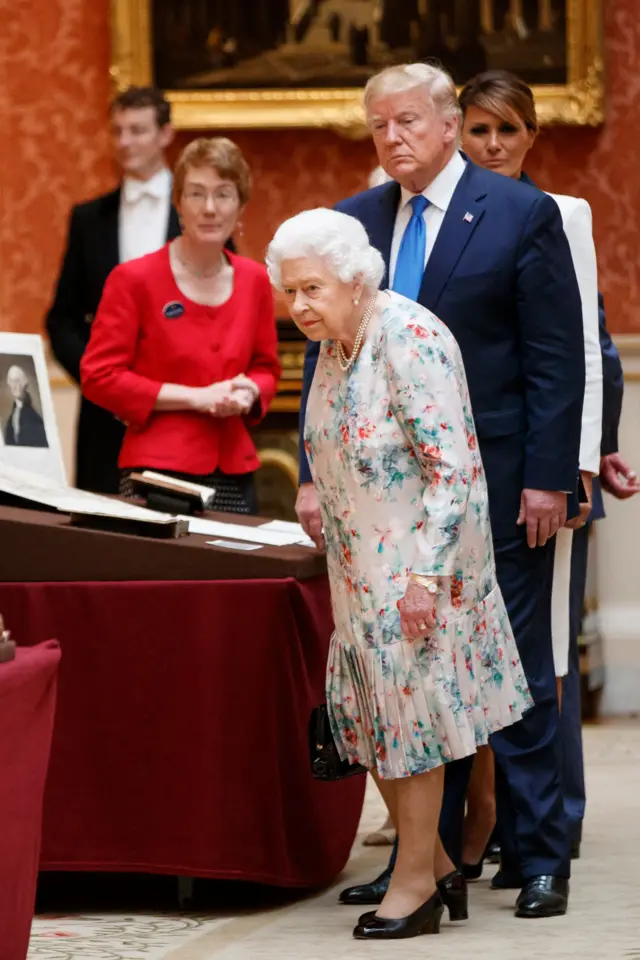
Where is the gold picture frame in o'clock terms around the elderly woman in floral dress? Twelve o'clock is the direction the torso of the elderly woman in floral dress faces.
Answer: The gold picture frame is roughly at 4 o'clock from the elderly woman in floral dress.

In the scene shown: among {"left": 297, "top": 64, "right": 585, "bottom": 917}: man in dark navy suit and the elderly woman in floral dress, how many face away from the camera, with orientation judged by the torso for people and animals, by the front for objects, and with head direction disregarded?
0

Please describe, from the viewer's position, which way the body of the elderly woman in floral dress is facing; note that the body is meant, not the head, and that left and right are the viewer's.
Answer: facing the viewer and to the left of the viewer

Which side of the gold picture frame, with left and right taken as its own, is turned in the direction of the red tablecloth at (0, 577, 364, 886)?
front

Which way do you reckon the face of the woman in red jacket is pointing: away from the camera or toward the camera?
toward the camera

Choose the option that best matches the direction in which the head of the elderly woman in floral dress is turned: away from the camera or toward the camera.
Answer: toward the camera

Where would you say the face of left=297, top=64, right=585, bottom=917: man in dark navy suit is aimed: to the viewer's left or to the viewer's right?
to the viewer's left

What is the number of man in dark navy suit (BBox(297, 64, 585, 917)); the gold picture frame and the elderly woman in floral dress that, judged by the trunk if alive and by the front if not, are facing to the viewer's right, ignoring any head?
0

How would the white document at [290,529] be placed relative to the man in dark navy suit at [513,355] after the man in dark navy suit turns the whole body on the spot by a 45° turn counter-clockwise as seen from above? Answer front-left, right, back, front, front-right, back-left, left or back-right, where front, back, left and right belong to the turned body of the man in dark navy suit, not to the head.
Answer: back-right

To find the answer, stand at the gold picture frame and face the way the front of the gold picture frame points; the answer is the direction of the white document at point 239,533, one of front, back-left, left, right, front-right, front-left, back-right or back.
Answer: front

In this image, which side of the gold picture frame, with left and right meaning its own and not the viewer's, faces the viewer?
front

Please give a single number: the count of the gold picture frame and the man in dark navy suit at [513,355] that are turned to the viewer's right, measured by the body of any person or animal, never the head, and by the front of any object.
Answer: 0

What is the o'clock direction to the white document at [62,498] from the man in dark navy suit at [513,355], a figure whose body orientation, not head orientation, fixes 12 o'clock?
The white document is roughly at 2 o'clock from the man in dark navy suit.
